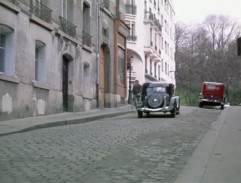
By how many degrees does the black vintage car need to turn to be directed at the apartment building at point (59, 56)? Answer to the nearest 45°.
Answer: approximately 90° to its left

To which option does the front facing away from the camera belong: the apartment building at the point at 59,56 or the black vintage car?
the black vintage car

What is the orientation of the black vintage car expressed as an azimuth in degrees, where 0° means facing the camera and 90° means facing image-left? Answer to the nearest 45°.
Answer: approximately 180°

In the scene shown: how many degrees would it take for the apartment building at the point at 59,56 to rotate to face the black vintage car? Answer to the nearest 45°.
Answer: approximately 45° to its left

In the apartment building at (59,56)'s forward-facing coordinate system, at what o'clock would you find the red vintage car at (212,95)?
The red vintage car is roughly at 9 o'clock from the apartment building.

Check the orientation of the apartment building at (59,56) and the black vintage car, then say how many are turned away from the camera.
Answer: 1
